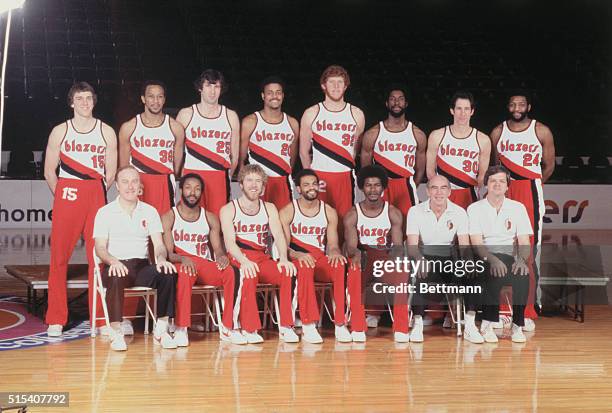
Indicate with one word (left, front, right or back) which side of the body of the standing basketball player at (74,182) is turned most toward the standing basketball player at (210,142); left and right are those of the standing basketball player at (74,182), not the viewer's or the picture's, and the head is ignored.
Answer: left

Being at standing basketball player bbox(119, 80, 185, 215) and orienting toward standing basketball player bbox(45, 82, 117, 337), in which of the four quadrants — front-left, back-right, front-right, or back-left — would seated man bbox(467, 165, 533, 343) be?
back-left

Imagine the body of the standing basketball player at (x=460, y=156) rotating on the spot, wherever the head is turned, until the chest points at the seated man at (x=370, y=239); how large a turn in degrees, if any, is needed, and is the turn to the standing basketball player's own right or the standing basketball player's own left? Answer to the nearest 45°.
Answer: approximately 45° to the standing basketball player's own right

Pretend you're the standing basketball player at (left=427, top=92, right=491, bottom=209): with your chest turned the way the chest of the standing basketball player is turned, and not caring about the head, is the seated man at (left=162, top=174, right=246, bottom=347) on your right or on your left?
on your right

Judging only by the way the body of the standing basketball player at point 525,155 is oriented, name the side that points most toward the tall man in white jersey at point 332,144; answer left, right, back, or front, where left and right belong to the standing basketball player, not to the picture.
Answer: right

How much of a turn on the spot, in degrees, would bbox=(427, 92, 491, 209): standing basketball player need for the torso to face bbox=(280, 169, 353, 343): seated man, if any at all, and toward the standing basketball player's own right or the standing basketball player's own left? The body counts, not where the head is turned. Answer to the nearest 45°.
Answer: approximately 45° to the standing basketball player's own right

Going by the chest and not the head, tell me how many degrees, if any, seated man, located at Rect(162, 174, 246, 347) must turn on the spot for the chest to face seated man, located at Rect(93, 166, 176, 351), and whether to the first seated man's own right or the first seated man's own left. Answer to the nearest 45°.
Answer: approximately 90° to the first seated man's own right
